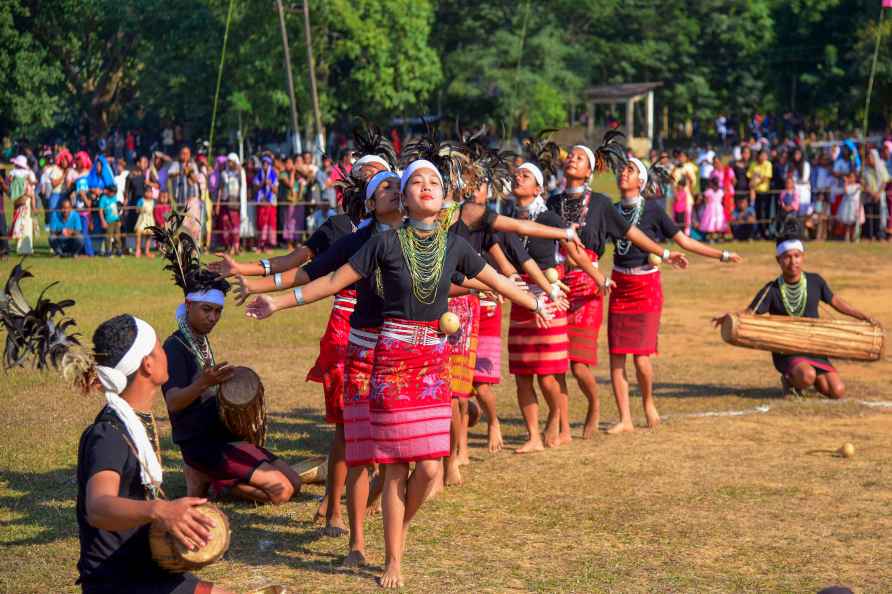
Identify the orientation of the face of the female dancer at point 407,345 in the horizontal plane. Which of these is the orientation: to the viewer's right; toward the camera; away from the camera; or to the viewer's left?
toward the camera

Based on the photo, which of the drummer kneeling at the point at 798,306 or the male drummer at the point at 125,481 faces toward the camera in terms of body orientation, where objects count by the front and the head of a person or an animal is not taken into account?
the drummer kneeling

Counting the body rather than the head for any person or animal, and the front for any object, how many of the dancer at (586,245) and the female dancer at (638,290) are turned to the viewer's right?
0

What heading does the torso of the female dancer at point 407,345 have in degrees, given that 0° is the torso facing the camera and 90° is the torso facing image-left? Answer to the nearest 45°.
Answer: approximately 0°

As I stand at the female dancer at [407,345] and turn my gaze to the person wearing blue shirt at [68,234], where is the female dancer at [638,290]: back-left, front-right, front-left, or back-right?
front-right

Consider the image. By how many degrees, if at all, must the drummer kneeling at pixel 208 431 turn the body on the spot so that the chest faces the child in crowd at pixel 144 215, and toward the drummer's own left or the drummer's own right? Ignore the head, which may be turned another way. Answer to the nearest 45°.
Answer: approximately 135° to the drummer's own left

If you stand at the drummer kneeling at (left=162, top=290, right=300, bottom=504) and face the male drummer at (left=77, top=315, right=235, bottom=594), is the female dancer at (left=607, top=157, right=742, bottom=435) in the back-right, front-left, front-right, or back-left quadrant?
back-left

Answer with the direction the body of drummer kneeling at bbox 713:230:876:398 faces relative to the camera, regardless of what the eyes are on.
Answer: toward the camera

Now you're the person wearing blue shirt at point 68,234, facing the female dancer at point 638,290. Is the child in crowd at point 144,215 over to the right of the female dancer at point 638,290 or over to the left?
left

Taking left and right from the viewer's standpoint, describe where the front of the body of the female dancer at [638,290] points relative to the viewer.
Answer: facing the viewer and to the left of the viewer

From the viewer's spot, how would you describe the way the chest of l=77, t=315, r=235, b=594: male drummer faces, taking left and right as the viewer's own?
facing to the right of the viewer

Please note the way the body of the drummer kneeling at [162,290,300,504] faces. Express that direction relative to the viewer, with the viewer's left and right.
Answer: facing the viewer and to the right of the viewer

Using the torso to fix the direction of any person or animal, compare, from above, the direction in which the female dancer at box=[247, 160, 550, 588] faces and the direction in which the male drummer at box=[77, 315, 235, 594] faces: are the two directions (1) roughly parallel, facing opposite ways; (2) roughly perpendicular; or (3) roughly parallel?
roughly perpendicular

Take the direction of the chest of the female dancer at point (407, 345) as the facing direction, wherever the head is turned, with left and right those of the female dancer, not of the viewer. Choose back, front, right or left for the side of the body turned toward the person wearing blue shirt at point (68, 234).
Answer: back

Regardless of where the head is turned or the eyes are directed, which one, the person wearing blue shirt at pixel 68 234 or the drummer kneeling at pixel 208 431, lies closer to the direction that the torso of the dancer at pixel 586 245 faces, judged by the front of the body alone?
the drummer kneeling
